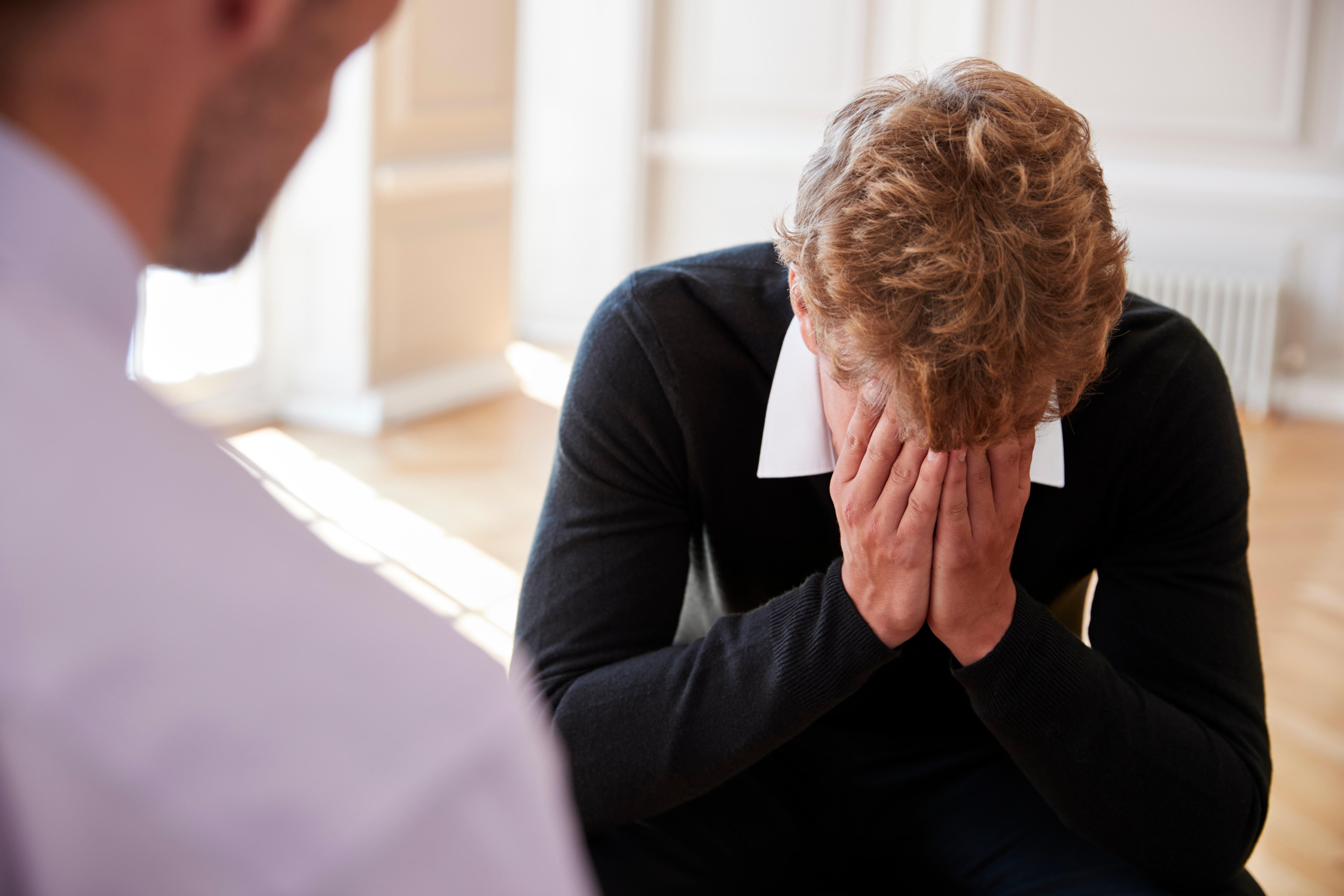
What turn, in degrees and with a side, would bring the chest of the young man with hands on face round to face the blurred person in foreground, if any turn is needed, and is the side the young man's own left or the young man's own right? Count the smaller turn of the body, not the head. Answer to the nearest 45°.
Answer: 0° — they already face them

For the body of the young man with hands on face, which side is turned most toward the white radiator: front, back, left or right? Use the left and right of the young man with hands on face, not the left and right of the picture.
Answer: back

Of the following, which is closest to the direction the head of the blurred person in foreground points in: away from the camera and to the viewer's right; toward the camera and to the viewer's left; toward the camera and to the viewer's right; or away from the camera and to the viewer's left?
away from the camera and to the viewer's right

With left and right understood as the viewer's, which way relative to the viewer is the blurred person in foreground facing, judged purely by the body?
facing away from the viewer and to the right of the viewer

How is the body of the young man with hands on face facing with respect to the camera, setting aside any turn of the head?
toward the camera

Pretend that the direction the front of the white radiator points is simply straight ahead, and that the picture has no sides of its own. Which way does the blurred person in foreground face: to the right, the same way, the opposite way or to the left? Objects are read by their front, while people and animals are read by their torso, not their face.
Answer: the opposite way

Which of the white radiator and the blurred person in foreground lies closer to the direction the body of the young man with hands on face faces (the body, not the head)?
the blurred person in foreground

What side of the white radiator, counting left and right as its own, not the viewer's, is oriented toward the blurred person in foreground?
front

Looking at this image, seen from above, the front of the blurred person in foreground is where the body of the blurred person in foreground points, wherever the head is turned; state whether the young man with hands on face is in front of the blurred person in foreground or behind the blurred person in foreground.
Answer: in front

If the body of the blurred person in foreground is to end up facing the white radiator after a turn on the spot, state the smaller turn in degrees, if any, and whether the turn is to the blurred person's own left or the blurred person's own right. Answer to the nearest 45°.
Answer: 0° — they already face it

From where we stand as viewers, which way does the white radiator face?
facing the viewer

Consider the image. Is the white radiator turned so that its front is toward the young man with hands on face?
yes

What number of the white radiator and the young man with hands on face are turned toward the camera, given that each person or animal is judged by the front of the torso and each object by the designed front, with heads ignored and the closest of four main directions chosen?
2
